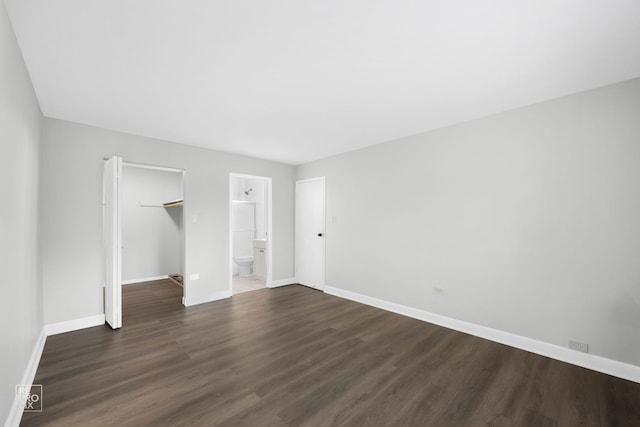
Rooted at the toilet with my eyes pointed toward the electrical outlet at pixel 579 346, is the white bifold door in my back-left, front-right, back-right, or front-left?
front-right

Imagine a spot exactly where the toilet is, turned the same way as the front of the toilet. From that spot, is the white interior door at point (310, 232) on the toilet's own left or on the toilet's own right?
on the toilet's own left

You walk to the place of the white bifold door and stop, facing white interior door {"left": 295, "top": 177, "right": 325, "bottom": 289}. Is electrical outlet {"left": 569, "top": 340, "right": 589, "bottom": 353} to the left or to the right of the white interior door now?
right

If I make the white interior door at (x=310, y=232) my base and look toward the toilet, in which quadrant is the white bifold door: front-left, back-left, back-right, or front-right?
front-left

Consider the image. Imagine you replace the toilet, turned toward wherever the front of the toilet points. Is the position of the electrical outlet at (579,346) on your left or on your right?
on your left
